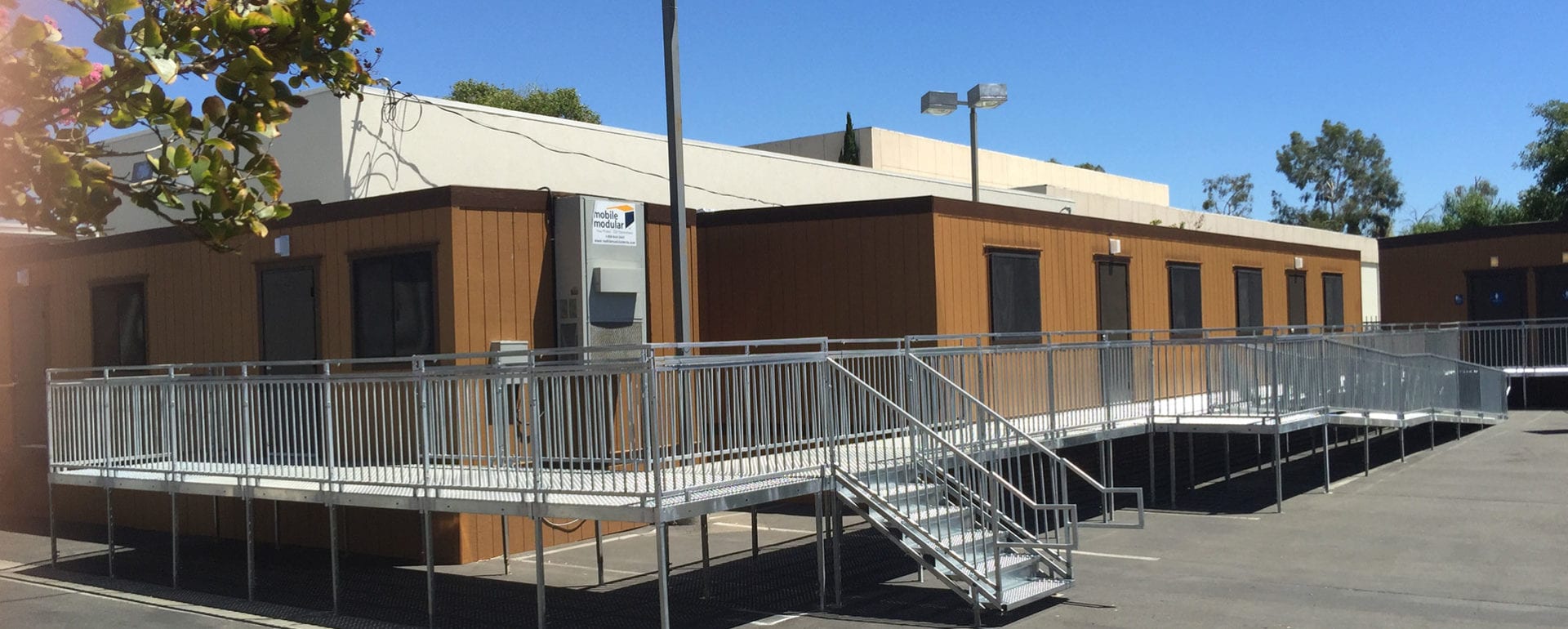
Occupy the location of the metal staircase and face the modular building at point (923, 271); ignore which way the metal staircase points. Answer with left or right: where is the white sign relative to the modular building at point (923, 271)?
left

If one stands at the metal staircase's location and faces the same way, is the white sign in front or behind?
behind

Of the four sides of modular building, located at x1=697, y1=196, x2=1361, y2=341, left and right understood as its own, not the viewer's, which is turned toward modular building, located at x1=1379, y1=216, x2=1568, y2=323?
left

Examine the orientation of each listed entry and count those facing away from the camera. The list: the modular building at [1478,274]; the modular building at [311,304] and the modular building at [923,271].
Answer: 0

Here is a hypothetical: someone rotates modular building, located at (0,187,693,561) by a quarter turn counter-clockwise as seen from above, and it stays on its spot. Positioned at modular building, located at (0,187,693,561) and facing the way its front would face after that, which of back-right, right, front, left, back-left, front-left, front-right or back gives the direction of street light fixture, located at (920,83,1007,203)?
front-left

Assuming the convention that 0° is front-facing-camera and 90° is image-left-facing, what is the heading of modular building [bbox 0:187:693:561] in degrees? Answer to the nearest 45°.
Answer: approximately 45°

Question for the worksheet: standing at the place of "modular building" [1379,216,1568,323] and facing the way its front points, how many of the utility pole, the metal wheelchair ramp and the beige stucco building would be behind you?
0

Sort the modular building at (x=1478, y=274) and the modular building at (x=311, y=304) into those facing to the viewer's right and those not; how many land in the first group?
0

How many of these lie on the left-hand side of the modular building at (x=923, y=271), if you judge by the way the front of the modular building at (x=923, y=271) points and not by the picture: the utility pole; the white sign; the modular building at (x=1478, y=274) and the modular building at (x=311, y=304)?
1

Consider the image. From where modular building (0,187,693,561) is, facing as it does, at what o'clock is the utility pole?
The utility pole is roughly at 9 o'clock from the modular building.

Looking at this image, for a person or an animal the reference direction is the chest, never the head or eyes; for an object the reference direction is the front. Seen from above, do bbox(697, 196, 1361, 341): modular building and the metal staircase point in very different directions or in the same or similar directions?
same or similar directions

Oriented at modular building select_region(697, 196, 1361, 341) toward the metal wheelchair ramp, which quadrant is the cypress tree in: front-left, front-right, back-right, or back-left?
back-right

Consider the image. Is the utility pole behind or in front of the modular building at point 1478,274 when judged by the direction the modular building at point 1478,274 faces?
in front

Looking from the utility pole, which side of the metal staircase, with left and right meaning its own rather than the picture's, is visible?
back

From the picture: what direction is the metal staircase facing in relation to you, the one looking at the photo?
facing the viewer and to the right of the viewer

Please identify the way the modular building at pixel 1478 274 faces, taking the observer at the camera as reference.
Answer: facing the viewer and to the left of the viewer
